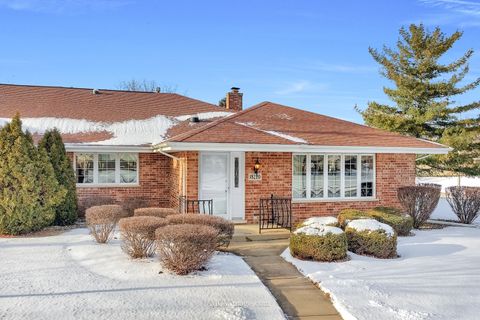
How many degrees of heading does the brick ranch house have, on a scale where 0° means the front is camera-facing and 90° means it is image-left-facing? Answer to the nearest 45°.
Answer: approximately 0°

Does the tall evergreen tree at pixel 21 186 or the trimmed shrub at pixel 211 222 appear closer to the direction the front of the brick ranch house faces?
the trimmed shrub

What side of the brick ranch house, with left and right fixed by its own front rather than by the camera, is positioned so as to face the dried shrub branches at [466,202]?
left

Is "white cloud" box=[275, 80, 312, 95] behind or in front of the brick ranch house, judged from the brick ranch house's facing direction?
behind

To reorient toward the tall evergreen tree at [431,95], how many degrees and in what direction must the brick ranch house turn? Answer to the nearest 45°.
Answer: approximately 135° to its left

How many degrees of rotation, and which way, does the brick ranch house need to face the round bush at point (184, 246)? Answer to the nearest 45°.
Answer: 0° — it already faces it

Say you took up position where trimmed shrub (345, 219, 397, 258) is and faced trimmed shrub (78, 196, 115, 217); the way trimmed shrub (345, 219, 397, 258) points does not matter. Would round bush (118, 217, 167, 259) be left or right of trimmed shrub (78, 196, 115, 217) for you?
left

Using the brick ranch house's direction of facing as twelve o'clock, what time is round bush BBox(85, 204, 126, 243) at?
The round bush is roughly at 1 o'clock from the brick ranch house.

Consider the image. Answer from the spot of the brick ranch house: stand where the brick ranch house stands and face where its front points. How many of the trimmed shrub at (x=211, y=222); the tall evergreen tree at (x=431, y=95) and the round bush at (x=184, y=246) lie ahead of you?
2

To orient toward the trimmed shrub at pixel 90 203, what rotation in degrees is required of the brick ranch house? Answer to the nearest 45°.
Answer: approximately 90° to its right
